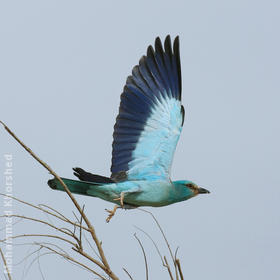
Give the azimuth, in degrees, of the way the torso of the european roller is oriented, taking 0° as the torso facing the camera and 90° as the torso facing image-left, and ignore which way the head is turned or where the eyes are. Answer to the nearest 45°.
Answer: approximately 270°
